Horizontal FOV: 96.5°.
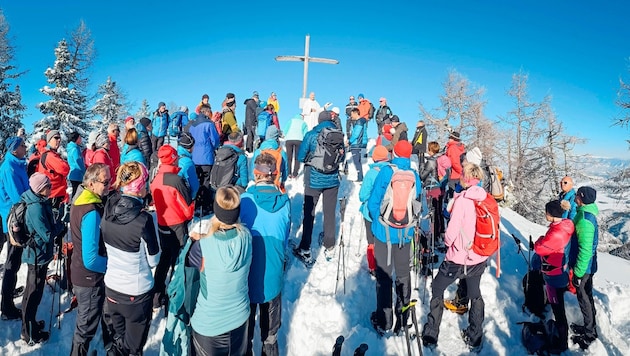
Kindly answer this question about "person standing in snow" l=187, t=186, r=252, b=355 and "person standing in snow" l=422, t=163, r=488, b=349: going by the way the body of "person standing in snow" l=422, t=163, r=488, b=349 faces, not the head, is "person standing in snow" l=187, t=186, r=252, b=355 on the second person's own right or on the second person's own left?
on the second person's own left

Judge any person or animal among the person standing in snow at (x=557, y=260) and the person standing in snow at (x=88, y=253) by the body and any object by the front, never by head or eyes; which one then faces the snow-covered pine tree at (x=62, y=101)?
the person standing in snow at (x=557, y=260)

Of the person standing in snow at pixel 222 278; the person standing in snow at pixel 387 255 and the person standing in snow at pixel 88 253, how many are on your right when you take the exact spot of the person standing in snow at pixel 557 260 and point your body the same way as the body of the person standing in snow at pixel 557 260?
0

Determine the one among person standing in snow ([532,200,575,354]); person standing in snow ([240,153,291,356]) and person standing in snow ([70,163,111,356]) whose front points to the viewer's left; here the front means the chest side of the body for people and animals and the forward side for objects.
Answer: person standing in snow ([532,200,575,354])

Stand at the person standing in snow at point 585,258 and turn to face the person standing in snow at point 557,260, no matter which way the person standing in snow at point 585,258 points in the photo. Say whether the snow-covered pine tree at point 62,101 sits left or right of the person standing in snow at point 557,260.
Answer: right

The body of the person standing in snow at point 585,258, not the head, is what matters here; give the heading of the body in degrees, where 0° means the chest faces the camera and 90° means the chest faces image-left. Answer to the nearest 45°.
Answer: approximately 90°

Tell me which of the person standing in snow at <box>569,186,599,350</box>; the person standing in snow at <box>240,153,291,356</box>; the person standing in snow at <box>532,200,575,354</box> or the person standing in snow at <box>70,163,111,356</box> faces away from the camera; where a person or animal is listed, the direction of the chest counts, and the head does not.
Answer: the person standing in snow at <box>240,153,291,356</box>

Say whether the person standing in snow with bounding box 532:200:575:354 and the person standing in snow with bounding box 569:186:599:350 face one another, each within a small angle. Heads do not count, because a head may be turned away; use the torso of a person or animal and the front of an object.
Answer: no

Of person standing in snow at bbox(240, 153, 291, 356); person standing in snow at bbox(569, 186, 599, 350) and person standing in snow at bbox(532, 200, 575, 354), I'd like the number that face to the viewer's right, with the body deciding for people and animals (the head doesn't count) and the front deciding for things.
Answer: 0

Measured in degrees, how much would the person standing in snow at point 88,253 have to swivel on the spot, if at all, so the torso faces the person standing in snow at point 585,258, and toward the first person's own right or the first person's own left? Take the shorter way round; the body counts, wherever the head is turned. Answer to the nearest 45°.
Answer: approximately 45° to the first person's own right

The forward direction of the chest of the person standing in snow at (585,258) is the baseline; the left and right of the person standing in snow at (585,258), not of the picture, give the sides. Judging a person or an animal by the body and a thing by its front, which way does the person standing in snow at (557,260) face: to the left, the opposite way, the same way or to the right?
the same way

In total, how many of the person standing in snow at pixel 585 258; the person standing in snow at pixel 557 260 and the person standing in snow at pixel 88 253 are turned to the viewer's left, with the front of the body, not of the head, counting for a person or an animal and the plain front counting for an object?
2

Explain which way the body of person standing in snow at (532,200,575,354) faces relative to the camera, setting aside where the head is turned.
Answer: to the viewer's left

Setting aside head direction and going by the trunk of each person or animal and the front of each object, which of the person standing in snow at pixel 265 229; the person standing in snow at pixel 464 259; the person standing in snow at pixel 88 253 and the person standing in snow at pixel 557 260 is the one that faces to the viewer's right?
the person standing in snow at pixel 88 253

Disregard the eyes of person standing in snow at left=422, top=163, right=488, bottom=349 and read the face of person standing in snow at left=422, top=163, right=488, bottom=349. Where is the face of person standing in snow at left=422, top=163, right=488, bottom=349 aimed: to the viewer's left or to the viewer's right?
to the viewer's left

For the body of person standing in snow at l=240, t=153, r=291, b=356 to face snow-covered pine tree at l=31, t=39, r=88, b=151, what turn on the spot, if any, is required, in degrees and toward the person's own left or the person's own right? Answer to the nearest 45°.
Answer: approximately 45° to the person's own left

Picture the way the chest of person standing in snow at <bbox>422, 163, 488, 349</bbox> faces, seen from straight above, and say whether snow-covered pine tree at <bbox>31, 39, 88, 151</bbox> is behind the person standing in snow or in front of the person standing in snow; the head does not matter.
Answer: in front

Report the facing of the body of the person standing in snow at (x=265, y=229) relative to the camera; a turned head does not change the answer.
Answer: away from the camera

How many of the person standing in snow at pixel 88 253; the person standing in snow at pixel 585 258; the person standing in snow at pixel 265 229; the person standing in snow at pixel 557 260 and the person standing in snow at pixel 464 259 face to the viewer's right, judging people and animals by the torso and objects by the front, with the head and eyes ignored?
1

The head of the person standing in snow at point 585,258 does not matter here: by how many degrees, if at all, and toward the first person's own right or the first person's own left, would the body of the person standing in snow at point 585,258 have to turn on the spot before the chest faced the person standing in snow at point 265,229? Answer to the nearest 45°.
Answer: approximately 45° to the first person's own left

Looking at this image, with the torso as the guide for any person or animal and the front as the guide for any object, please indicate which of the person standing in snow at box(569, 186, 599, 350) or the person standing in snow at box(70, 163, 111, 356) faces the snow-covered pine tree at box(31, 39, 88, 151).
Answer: the person standing in snow at box(569, 186, 599, 350)

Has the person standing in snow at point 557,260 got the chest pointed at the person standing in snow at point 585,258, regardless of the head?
no

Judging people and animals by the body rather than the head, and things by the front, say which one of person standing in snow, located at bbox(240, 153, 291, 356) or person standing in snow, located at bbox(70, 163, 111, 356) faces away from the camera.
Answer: person standing in snow, located at bbox(240, 153, 291, 356)

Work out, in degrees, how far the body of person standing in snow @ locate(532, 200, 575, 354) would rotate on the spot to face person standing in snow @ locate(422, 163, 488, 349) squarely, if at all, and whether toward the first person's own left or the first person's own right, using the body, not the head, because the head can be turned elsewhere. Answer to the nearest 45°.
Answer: approximately 45° to the first person's own left
